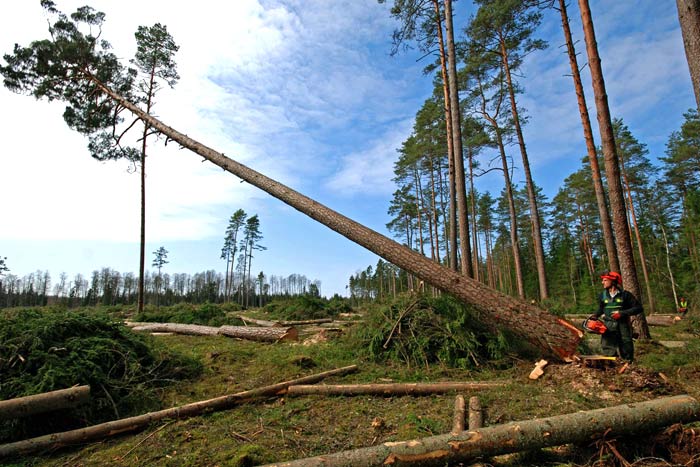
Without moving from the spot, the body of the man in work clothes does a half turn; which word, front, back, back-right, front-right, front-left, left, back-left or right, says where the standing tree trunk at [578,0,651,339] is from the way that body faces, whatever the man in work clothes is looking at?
front-left

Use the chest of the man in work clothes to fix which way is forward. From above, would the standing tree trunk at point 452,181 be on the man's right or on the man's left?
on the man's right

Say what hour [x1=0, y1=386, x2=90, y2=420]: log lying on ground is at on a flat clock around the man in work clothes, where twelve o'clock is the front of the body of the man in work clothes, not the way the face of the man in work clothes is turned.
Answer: The log lying on ground is roughly at 12 o'clock from the man in work clothes.

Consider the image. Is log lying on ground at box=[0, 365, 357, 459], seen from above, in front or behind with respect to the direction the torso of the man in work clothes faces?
in front

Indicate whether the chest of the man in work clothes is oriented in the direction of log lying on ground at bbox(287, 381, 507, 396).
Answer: yes

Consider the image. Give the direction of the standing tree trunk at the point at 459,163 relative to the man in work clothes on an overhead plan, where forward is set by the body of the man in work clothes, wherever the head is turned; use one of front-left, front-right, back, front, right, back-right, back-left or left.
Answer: right

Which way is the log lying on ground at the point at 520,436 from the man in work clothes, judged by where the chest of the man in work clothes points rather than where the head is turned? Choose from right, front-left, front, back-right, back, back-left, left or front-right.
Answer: front-left

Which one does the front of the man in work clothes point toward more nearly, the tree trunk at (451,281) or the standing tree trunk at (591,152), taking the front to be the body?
the tree trunk

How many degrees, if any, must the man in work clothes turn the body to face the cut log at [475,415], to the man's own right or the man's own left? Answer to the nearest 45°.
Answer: approximately 45° to the man's own left

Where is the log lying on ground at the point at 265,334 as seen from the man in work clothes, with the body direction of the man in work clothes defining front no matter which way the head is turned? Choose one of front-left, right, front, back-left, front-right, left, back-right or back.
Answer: front-right
